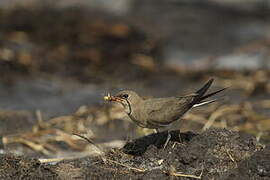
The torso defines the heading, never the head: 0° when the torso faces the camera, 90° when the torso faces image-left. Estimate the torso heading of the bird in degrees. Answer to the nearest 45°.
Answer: approximately 90°
